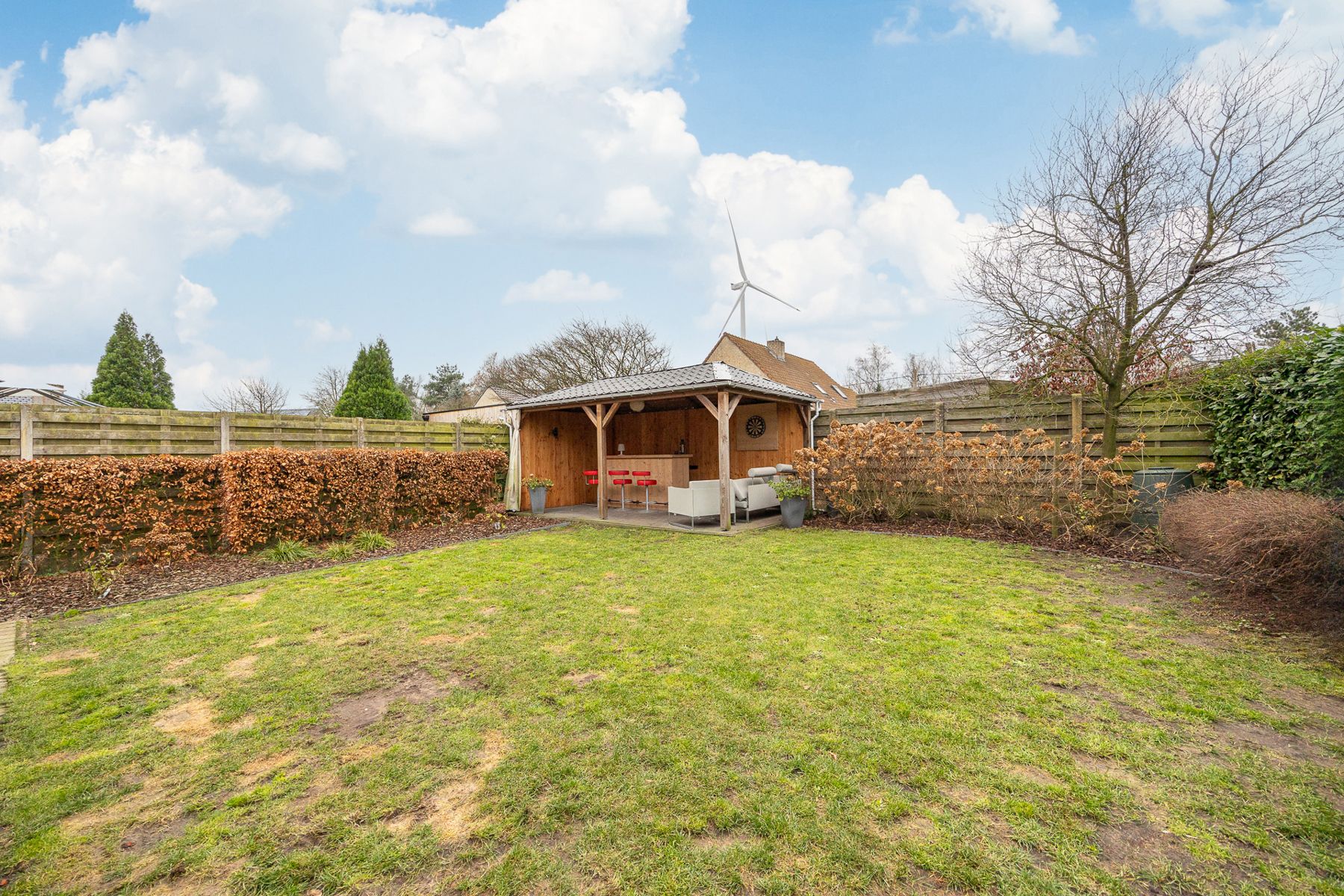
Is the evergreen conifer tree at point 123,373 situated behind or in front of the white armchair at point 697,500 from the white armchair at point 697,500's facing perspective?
in front

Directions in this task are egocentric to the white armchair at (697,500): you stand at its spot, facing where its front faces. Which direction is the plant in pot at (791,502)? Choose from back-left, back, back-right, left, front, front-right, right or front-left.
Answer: back-right

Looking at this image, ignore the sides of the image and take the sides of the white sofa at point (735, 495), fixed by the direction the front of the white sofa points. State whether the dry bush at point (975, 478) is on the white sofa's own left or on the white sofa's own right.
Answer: on the white sofa's own left

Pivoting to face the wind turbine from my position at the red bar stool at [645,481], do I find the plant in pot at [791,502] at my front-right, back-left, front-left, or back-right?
back-right

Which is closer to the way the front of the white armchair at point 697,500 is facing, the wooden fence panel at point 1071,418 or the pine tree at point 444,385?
the pine tree

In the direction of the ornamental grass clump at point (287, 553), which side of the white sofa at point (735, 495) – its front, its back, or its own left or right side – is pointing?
front

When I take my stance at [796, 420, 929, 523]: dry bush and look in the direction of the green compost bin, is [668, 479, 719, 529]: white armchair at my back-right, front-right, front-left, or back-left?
back-right

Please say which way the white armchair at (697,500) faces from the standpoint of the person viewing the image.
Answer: facing away from the viewer and to the left of the viewer
